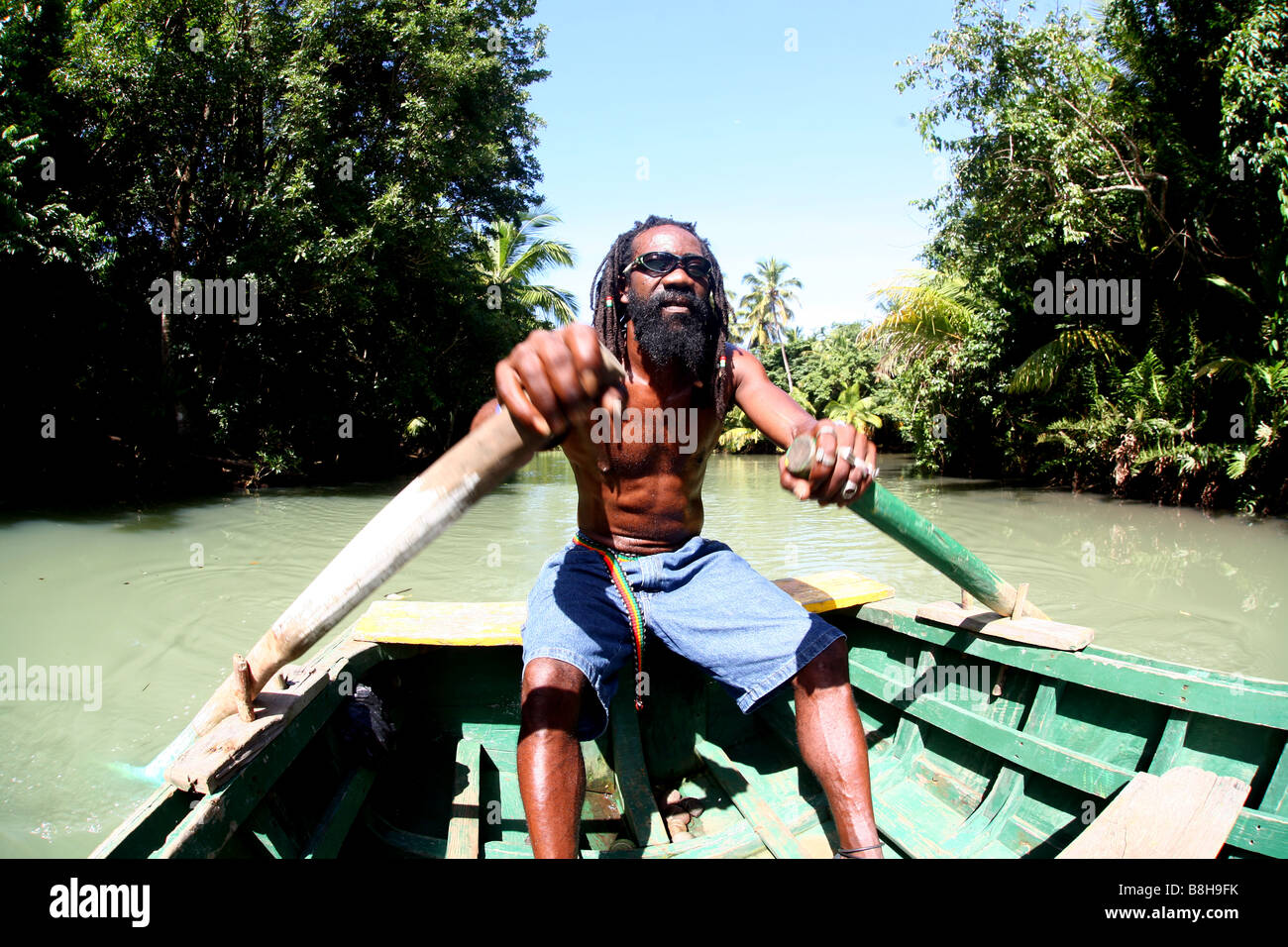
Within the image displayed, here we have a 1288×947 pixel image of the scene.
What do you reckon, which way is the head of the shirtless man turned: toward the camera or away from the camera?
toward the camera

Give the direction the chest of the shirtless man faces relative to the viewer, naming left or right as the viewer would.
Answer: facing the viewer

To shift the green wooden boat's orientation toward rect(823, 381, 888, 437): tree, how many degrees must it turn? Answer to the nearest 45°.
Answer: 0° — it already faces it

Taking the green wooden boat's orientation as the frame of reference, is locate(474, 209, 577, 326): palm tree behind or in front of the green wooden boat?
in front

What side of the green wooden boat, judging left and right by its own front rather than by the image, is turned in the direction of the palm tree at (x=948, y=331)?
front

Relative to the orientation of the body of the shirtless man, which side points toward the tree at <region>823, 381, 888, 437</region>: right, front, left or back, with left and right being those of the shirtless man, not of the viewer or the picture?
back

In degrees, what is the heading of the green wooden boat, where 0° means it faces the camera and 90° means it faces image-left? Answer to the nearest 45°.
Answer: approximately 180°

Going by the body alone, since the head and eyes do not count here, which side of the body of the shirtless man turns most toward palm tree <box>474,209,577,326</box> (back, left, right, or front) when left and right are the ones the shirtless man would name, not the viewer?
back
